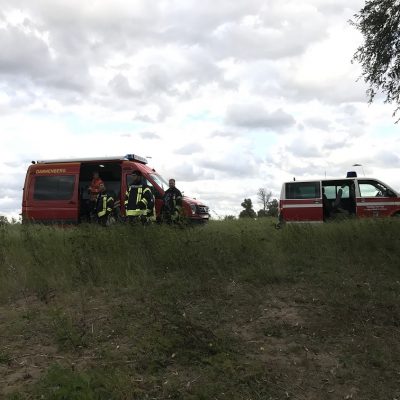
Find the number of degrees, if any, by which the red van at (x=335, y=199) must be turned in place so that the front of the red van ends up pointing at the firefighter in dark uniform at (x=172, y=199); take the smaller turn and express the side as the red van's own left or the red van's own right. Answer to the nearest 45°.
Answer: approximately 135° to the red van's own right

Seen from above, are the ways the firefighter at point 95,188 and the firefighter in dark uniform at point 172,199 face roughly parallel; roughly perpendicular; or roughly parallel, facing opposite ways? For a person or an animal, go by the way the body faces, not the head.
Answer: roughly parallel

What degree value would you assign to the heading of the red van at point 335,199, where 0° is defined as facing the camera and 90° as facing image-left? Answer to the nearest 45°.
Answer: approximately 270°

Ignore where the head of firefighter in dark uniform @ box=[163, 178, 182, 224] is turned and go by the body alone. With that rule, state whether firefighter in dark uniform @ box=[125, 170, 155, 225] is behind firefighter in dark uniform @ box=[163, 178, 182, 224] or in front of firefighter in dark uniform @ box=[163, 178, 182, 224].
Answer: in front

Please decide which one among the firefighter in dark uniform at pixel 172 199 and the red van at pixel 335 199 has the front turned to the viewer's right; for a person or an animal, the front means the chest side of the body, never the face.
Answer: the red van

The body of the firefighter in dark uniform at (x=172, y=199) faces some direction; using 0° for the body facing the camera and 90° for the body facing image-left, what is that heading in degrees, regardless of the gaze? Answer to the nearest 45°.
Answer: approximately 0°
